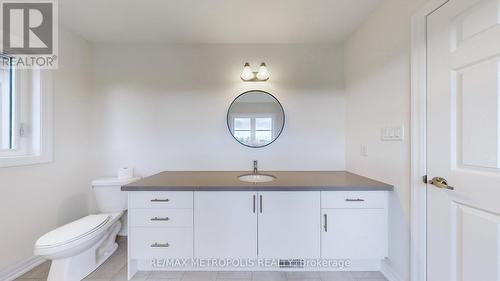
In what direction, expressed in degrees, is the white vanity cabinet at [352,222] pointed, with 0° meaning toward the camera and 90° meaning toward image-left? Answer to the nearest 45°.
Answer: approximately 0°

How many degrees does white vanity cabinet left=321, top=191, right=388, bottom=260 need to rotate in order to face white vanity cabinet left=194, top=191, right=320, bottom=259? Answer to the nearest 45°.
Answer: approximately 45° to its right

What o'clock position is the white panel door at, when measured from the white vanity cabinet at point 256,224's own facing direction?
The white panel door is roughly at 10 o'clock from the white vanity cabinet.

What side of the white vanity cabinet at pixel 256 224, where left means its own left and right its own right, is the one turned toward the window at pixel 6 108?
right

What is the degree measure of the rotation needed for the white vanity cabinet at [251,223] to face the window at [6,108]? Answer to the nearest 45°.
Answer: approximately 90° to its right

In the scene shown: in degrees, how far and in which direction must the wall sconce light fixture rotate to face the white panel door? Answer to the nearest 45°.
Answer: approximately 45° to its left
